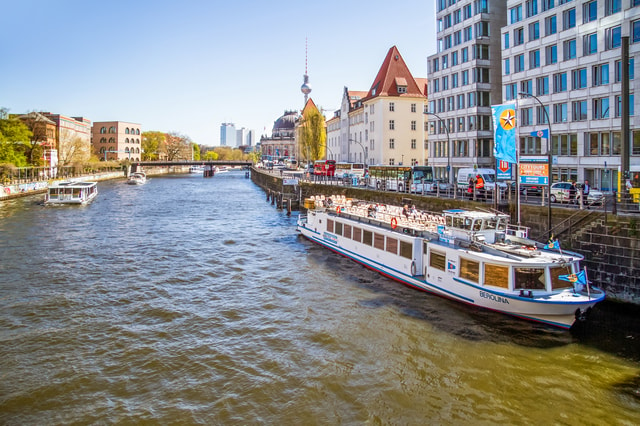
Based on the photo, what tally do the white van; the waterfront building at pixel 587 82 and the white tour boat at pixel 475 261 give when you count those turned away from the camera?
0

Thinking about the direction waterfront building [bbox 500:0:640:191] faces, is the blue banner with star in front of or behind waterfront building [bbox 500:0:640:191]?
in front

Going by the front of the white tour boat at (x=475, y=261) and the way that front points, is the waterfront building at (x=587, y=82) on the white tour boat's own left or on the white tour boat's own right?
on the white tour boat's own left

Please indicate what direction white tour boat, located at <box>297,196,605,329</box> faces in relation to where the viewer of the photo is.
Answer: facing the viewer and to the right of the viewer

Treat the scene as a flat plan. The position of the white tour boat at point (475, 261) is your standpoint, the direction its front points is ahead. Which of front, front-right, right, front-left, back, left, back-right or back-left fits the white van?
back-left

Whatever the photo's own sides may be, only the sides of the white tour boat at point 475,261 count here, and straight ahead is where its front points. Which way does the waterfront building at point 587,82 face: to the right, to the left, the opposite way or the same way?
to the right

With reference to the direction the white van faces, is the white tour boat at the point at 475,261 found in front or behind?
in front

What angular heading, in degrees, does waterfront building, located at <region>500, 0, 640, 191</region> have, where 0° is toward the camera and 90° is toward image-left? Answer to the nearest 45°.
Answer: approximately 45°

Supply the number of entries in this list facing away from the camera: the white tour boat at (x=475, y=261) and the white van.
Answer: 0

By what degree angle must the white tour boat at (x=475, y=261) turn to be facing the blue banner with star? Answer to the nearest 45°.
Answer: approximately 135° to its left
